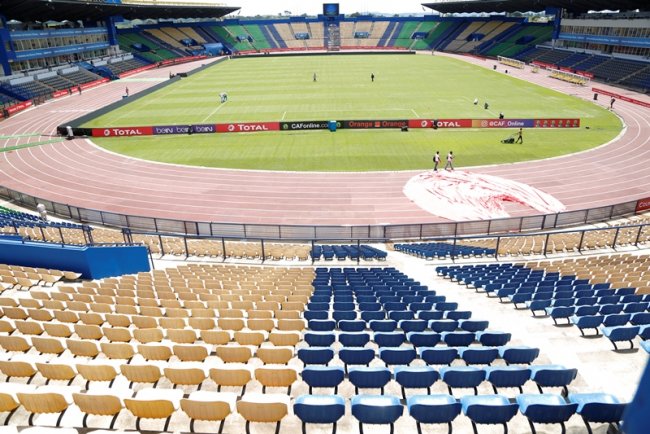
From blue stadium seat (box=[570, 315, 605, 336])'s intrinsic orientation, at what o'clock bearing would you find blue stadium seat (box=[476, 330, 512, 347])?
blue stadium seat (box=[476, 330, 512, 347]) is roughly at 9 o'clock from blue stadium seat (box=[570, 315, 605, 336]).

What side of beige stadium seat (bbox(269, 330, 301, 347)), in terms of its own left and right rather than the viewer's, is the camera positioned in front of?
back

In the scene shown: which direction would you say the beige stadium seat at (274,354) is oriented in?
away from the camera

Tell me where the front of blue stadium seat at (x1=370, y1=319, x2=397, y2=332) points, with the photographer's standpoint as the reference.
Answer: facing away from the viewer

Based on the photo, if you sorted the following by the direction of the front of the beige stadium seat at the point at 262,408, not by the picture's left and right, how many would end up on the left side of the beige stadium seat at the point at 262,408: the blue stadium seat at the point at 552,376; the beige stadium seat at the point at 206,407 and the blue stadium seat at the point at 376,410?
1

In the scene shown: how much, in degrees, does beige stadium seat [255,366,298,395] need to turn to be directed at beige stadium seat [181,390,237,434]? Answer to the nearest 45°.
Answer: approximately 135° to its left

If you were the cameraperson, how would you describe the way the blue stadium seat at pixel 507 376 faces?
facing away from the viewer

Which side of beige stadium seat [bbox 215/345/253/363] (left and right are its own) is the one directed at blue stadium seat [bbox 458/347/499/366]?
right

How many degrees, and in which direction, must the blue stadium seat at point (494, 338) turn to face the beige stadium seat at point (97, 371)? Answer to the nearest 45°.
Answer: approximately 135° to its left

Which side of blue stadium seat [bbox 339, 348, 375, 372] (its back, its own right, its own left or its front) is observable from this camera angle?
back

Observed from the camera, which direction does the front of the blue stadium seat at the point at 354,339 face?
facing away from the viewer

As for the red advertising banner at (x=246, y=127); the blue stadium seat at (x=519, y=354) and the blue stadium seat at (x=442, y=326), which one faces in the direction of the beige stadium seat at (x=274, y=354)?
the red advertising banner

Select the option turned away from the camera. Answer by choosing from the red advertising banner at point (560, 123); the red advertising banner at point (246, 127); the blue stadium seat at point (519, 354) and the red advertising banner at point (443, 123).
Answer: the blue stadium seat

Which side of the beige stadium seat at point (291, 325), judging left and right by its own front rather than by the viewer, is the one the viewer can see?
back

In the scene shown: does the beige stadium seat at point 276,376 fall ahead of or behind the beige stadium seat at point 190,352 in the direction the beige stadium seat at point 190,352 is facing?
behind

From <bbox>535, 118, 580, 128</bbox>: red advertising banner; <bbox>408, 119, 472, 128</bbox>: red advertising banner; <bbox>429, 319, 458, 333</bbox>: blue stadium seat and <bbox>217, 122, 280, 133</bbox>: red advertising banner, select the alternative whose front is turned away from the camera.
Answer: the blue stadium seat

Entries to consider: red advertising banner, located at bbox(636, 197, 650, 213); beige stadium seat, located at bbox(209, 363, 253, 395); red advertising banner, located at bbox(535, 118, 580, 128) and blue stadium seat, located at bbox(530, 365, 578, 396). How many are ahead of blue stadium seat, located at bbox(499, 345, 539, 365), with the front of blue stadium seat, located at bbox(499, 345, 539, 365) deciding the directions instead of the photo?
2

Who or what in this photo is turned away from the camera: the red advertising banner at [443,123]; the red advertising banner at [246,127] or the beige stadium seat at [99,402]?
the beige stadium seat

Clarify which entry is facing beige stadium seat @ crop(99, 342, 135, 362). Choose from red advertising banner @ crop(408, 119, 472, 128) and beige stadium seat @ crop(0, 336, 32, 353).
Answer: the red advertising banner
